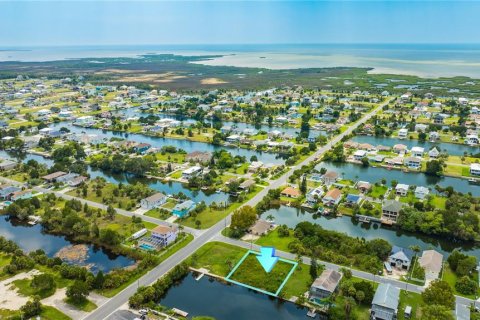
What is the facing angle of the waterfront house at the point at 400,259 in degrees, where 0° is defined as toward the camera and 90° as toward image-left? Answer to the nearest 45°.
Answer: approximately 0°

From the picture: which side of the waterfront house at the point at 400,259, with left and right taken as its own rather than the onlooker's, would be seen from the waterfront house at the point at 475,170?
back

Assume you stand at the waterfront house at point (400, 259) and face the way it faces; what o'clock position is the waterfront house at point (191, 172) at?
the waterfront house at point (191, 172) is roughly at 4 o'clock from the waterfront house at point (400, 259).

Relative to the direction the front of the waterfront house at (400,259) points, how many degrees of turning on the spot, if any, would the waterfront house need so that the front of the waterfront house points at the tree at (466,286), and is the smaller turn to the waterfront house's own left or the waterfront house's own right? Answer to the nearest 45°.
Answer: approximately 45° to the waterfront house's own left

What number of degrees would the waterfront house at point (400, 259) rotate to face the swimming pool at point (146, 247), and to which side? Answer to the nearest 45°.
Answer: approximately 90° to its right

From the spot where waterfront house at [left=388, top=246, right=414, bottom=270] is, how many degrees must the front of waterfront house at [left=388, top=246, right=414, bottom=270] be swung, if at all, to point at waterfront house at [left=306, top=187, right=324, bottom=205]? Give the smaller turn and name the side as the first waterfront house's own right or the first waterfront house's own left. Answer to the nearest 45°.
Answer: approximately 135° to the first waterfront house's own right

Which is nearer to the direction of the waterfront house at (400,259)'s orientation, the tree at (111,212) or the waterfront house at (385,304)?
the waterfront house

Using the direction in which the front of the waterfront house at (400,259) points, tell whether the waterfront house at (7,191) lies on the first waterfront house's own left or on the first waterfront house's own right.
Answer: on the first waterfront house's own right

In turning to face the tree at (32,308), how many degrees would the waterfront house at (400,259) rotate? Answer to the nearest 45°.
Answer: approximately 45° to its right

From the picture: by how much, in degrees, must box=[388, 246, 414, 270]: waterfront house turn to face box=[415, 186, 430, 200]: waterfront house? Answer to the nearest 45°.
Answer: approximately 180°

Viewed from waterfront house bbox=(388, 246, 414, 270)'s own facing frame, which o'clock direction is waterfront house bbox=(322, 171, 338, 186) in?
waterfront house bbox=(322, 171, 338, 186) is roughly at 5 o'clock from waterfront house bbox=(388, 246, 414, 270).

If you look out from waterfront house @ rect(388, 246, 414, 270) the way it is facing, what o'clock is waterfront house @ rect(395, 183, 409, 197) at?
waterfront house @ rect(395, 183, 409, 197) is roughly at 6 o'clock from waterfront house @ rect(388, 246, 414, 270).

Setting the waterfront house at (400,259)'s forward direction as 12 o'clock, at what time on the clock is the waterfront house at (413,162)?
the waterfront house at (413,162) is roughly at 6 o'clock from the waterfront house at (400,259).

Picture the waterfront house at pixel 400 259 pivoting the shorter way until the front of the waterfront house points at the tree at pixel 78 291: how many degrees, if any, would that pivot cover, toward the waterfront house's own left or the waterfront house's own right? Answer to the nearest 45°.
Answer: approximately 45° to the waterfront house's own right

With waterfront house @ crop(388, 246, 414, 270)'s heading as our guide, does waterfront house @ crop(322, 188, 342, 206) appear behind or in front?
behind

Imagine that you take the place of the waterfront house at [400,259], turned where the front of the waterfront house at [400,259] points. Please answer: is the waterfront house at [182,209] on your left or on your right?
on your right

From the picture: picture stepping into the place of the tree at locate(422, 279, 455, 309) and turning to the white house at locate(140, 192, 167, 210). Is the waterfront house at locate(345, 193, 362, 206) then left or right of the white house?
right
